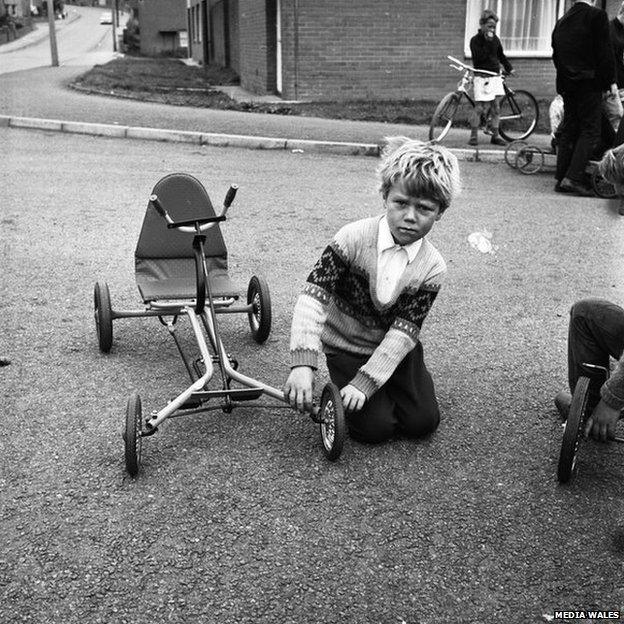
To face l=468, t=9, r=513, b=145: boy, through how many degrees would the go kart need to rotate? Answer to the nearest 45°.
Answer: approximately 135° to its left

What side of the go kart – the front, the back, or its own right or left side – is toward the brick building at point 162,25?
back

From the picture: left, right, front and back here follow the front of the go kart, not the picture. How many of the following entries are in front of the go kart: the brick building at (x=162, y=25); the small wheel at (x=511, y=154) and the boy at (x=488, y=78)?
0

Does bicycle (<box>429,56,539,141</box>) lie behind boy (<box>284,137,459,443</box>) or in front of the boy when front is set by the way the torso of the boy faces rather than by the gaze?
behind

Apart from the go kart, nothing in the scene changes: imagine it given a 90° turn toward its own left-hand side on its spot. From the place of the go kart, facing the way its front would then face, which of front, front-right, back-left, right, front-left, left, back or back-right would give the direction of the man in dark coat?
front-left

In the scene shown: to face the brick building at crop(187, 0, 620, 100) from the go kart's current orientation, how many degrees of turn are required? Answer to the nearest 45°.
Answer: approximately 180°

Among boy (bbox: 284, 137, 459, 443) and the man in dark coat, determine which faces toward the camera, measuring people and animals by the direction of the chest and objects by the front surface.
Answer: the boy

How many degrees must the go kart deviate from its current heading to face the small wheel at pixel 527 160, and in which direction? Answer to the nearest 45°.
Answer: approximately 135° to its left

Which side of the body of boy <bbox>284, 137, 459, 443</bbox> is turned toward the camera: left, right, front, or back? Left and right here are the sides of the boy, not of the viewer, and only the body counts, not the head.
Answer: front

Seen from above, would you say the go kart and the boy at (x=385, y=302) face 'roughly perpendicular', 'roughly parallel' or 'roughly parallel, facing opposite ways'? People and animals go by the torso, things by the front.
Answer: roughly parallel
